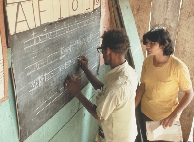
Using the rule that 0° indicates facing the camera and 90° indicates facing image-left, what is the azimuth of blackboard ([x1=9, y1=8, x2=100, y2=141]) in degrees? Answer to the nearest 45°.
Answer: approximately 315°

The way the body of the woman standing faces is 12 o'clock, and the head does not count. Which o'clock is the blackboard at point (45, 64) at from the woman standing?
The blackboard is roughly at 12 o'clock from the woman standing.

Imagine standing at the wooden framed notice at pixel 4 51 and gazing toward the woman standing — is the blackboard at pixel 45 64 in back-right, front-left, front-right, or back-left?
front-left

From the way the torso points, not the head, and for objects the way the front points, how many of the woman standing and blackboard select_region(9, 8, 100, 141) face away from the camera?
0

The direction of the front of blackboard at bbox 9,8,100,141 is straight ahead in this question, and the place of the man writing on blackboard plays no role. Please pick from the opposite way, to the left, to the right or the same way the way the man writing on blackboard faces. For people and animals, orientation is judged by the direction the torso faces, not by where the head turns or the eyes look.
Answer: the opposite way

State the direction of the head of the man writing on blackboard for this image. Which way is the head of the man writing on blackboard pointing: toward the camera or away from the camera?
away from the camera

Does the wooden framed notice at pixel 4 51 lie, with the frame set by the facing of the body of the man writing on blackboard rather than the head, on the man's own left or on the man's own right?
on the man's own left

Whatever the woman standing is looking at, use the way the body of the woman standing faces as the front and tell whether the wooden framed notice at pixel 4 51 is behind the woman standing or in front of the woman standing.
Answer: in front
